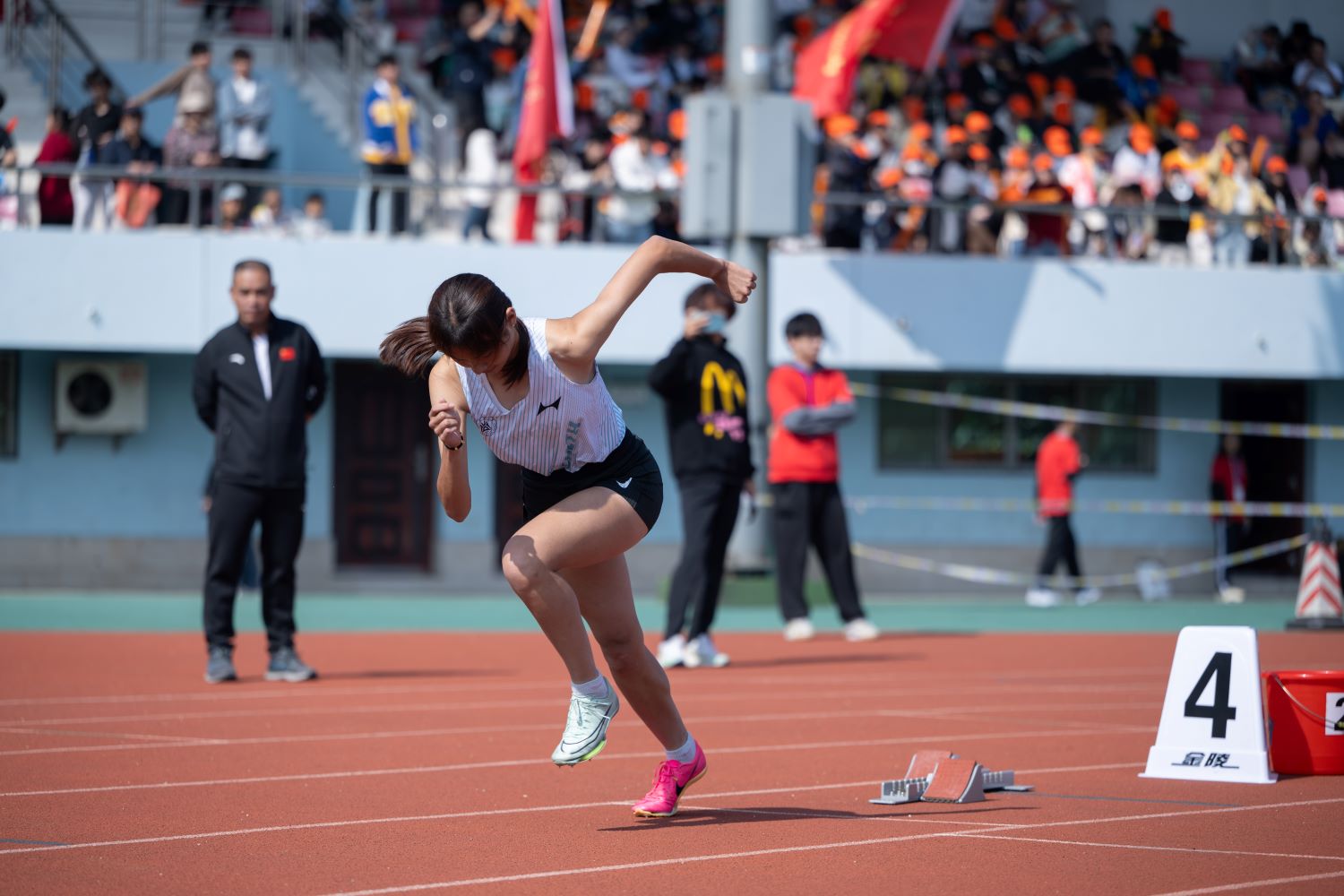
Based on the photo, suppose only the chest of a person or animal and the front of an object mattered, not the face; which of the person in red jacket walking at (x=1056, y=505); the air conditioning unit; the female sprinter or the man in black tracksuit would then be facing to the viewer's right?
the person in red jacket walking

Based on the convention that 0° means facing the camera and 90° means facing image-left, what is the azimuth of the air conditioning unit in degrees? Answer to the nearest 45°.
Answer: approximately 0°

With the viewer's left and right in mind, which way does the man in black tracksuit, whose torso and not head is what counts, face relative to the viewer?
facing the viewer

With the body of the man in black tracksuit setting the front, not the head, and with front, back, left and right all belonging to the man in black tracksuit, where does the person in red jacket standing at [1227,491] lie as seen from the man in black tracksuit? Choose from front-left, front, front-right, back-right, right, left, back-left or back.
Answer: back-left

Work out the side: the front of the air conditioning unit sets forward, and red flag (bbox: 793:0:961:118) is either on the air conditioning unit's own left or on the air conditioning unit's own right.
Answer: on the air conditioning unit's own left

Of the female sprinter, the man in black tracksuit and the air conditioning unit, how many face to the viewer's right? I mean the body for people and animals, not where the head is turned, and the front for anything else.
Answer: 0

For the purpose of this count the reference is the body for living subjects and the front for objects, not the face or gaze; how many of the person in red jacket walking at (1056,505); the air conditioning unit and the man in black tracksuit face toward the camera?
2

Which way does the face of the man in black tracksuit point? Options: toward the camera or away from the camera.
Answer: toward the camera

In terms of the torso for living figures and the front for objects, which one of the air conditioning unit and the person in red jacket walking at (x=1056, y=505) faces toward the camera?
the air conditioning unit

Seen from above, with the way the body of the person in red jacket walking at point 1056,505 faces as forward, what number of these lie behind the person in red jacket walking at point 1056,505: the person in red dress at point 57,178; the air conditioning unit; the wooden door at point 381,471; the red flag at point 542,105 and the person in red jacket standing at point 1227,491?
4

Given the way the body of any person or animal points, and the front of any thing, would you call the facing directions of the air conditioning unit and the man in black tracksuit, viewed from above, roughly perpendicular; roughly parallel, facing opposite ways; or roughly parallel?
roughly parallel

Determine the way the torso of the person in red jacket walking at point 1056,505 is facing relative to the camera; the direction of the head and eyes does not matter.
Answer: to the viewer's right

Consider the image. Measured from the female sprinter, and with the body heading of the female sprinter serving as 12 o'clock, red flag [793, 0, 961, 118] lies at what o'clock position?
The red flag is roughly at 5 o'clock from the female sprinter.

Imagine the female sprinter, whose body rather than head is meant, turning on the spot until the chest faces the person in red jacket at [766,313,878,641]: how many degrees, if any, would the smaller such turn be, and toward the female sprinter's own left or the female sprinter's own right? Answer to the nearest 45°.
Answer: approximately 135° to the female sprinter's own right

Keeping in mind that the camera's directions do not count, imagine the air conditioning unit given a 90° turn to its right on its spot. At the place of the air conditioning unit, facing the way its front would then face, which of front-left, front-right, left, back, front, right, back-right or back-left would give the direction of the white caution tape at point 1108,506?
back

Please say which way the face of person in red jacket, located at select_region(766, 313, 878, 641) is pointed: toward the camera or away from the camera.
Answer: toward the camera
